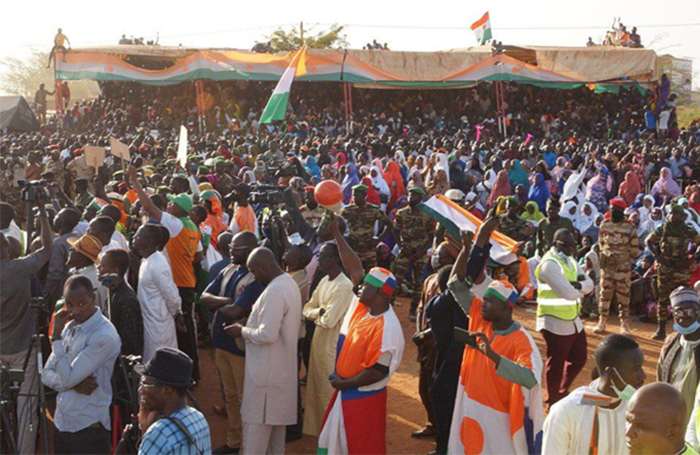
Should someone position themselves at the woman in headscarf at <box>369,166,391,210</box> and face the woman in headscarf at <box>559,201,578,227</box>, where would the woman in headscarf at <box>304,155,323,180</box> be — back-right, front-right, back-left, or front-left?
back-left

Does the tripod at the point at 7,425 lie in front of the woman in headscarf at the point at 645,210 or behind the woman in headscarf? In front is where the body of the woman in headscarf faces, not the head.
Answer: in front

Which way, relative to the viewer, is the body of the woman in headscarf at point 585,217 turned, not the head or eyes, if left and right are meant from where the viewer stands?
facing the viewer and to the left of the viewer

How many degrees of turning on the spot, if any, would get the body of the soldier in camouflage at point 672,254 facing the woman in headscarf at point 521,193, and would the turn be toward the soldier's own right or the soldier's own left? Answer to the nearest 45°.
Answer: approximately 135° to the soldier's own right

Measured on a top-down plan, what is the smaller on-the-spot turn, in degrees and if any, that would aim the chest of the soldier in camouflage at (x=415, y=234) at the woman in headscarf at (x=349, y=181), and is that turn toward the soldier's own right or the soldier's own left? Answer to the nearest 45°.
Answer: approximately 180°

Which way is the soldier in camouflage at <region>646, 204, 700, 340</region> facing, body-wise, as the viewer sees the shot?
toward the camera

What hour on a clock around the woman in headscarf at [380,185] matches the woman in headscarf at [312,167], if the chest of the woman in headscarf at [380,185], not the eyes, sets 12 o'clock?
the woman in headscarf at [312,167] is roughly at 3 o'clock from the woman in headscarf at [380,185].

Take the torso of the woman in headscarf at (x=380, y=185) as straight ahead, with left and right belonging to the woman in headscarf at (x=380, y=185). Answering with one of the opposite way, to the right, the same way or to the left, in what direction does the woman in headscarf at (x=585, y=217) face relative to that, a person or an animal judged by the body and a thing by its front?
the same way

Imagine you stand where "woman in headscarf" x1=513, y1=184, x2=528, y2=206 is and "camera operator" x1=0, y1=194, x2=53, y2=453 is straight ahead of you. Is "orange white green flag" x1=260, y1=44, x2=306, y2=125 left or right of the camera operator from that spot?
right

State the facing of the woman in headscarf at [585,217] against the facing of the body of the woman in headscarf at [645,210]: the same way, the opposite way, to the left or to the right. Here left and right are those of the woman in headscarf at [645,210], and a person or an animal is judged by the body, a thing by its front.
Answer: the same way

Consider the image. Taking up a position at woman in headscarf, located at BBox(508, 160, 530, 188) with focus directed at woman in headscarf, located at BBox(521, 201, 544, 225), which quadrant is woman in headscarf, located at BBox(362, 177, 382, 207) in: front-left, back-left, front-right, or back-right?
front-right

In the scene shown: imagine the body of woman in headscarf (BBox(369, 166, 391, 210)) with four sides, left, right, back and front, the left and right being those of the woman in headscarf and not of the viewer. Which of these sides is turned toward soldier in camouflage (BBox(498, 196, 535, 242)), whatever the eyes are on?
left

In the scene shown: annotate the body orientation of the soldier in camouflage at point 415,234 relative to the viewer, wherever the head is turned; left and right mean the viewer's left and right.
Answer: facing the viewer

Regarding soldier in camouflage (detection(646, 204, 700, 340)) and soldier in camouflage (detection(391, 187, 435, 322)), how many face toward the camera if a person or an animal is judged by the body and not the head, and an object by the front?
2

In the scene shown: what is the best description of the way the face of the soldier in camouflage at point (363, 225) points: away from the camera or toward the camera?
toward the camera
